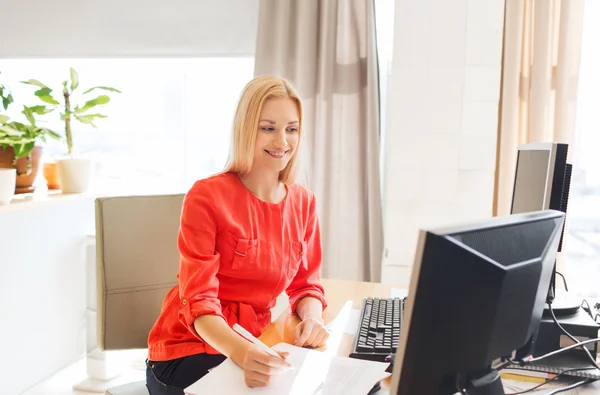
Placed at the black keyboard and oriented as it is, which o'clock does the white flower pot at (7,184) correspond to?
The white flower pot is roughly at 1 o'clock from the black keyboard.

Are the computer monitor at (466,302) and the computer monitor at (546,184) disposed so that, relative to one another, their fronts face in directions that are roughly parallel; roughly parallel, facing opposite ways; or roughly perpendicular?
roughly perpendicular

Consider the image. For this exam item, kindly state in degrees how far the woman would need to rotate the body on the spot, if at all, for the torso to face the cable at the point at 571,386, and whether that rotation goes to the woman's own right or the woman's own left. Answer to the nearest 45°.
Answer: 0° — they already face it

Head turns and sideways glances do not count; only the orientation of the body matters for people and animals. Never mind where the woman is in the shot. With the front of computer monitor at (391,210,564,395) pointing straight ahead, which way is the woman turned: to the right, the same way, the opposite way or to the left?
the opposite way

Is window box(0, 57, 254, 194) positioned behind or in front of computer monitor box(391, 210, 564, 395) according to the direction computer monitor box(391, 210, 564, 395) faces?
in front

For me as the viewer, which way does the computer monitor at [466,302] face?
facing away from the viewer and to the left of the viewer

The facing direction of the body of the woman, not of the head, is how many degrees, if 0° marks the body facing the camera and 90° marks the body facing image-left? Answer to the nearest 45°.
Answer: approximately 315°

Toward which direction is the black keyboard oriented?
to the viewer's left

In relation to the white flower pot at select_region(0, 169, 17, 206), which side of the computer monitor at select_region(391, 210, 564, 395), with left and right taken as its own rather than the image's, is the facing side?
front

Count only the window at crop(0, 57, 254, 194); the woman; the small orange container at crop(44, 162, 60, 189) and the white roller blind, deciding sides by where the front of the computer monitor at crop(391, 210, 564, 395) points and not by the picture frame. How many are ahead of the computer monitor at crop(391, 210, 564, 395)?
4

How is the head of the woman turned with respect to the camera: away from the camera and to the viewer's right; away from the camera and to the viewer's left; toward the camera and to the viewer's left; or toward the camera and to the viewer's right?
toward the camera and to the viewer's right

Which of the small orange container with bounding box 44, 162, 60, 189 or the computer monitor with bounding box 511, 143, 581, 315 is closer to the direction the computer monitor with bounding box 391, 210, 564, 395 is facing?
the small orange container

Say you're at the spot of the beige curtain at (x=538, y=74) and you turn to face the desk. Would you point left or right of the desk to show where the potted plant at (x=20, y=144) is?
right
